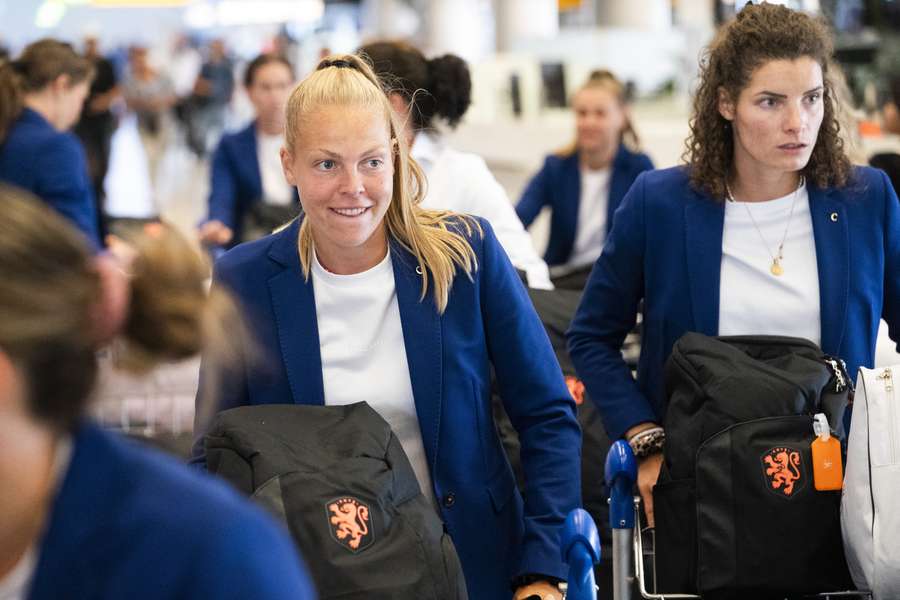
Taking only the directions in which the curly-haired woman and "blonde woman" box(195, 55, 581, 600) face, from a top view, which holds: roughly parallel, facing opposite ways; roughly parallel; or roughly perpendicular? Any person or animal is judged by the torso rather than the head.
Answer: roughly parallel

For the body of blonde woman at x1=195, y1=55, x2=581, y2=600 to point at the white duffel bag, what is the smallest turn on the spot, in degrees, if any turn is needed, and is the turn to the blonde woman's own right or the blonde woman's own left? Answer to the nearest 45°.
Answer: approximately 90° to the blonde woman's own left

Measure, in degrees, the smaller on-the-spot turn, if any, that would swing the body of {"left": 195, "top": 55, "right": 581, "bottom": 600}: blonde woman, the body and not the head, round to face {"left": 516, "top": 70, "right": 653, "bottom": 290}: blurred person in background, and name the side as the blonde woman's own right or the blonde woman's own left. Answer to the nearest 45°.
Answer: approximately 180°

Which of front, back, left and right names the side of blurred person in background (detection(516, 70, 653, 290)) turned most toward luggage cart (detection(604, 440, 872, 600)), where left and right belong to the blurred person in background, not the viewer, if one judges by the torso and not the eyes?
front

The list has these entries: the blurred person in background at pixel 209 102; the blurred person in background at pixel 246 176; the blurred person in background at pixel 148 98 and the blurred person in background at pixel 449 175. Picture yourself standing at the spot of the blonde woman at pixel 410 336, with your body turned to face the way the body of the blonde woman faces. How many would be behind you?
4

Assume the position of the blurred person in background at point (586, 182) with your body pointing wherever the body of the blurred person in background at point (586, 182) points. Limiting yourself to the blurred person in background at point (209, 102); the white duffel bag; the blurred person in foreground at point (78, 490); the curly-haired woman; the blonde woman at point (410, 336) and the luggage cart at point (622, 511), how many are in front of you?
5

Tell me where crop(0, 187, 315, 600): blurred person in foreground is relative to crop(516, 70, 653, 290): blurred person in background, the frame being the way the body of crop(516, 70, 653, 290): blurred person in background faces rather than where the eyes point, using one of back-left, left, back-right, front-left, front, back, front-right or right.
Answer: front

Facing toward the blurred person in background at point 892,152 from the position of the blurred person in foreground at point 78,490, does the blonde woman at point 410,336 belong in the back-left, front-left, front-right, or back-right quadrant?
front-left

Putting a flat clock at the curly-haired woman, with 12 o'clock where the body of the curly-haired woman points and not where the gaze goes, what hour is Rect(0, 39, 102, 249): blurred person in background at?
The blurred person in background is roughly at 4 o'clock from the curly-haired woman.

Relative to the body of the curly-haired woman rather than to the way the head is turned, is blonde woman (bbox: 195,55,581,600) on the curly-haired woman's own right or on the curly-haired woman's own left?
on the curly-haired woman's own right

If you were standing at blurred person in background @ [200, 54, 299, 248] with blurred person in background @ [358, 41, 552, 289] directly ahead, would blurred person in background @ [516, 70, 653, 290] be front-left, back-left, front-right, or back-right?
front-left

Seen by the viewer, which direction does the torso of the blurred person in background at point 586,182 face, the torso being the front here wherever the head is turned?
toward the camera

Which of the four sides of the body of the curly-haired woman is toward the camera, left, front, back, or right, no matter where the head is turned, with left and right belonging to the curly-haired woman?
front
